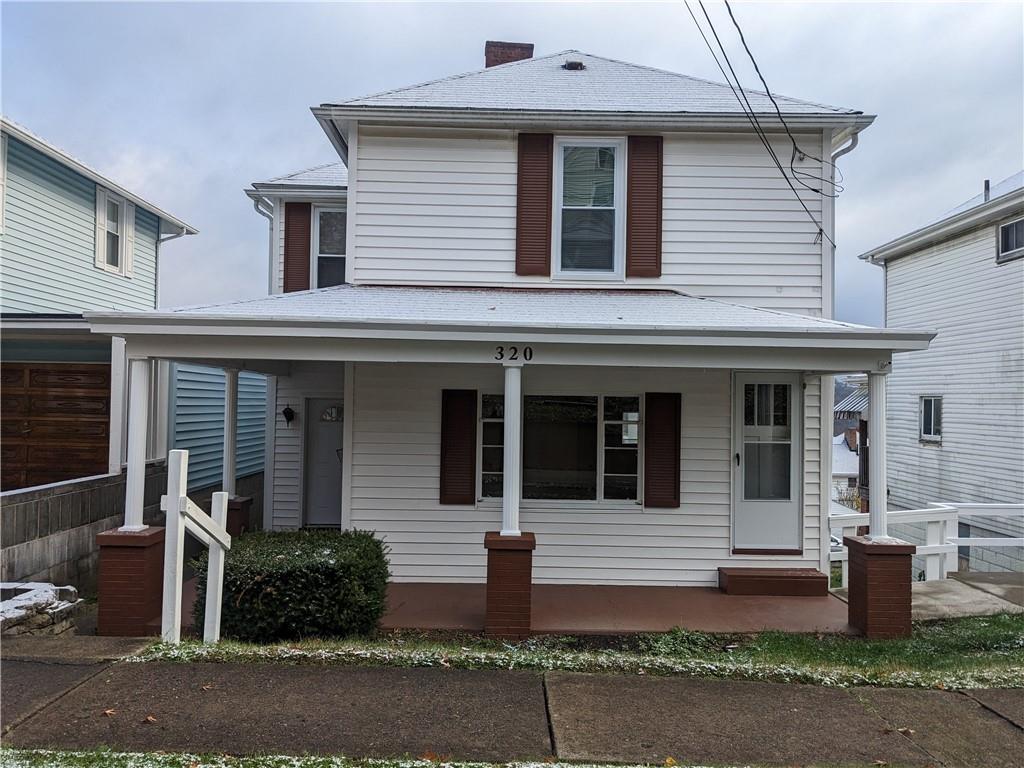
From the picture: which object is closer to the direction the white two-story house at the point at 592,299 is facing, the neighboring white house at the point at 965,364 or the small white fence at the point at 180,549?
the small white fence

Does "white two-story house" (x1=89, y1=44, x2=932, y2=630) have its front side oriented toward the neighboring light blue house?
no

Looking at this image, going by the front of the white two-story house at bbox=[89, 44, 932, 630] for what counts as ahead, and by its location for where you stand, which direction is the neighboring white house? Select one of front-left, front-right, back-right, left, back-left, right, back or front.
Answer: back-left

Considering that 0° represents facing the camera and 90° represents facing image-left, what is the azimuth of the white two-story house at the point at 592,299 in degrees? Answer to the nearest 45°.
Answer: approximately 0°

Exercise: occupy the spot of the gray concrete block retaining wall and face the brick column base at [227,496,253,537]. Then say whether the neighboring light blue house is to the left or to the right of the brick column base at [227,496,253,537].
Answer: left

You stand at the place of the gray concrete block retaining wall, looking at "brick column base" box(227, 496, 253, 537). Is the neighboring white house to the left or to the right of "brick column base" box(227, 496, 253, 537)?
right

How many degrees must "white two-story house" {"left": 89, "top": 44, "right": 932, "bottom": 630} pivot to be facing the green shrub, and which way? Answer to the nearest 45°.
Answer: approximately 45° to its right

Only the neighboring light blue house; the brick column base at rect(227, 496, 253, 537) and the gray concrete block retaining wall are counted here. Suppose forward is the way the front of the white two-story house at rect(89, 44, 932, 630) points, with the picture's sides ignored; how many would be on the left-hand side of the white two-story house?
0

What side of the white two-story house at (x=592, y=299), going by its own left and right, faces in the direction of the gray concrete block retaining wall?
right

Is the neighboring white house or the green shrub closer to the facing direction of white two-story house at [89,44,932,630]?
the green shrub
